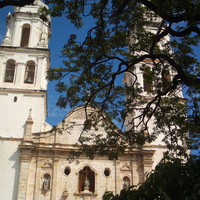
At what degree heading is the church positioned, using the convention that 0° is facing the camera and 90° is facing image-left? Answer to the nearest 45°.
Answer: approximately 0°
